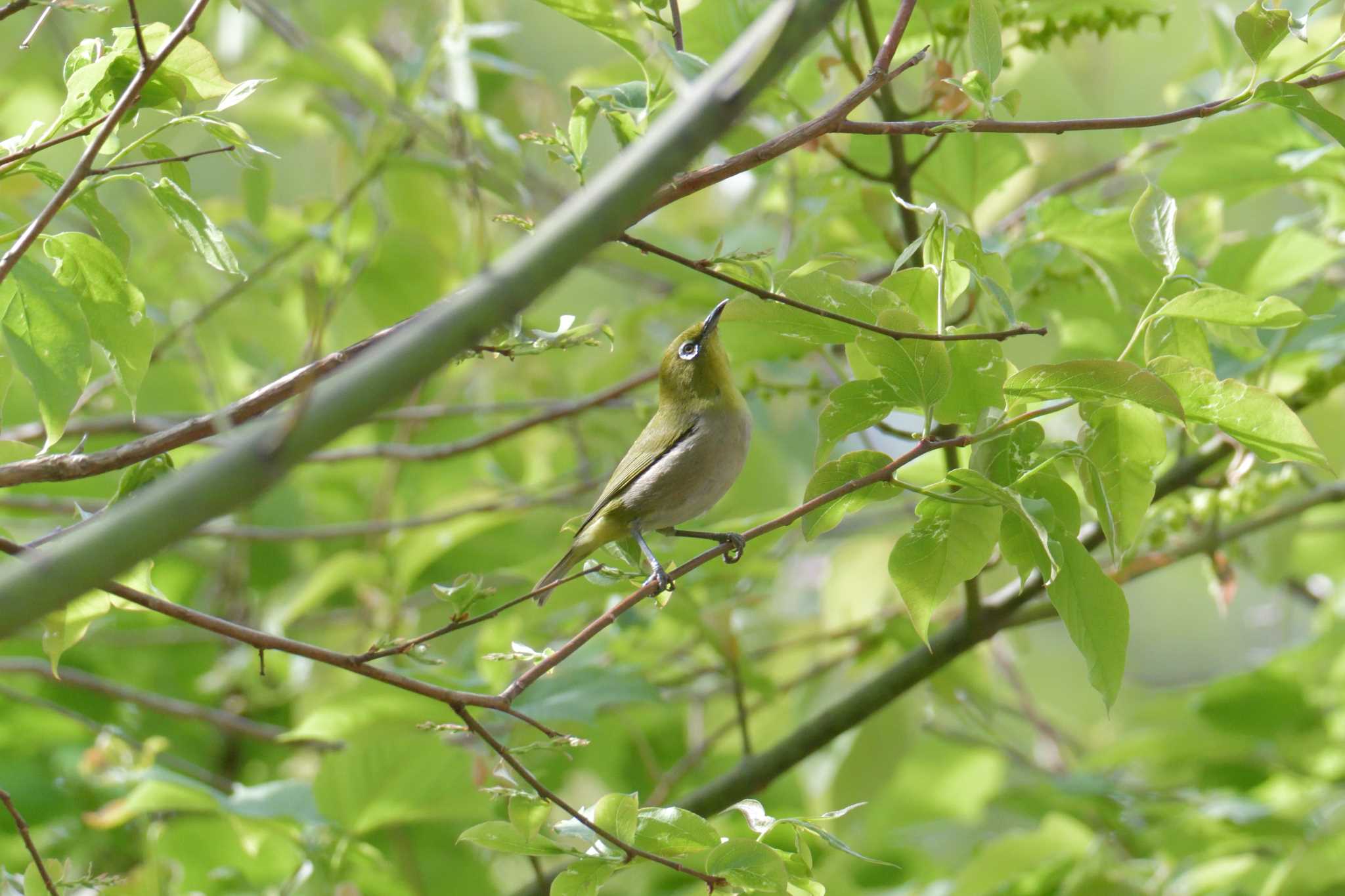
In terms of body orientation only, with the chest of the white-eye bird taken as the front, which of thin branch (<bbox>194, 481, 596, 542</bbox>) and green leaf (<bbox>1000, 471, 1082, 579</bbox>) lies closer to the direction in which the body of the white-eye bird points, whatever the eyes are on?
the green leaf

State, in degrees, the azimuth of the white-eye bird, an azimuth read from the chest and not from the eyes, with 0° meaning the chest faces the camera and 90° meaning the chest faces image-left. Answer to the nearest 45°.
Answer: approximately 270°
